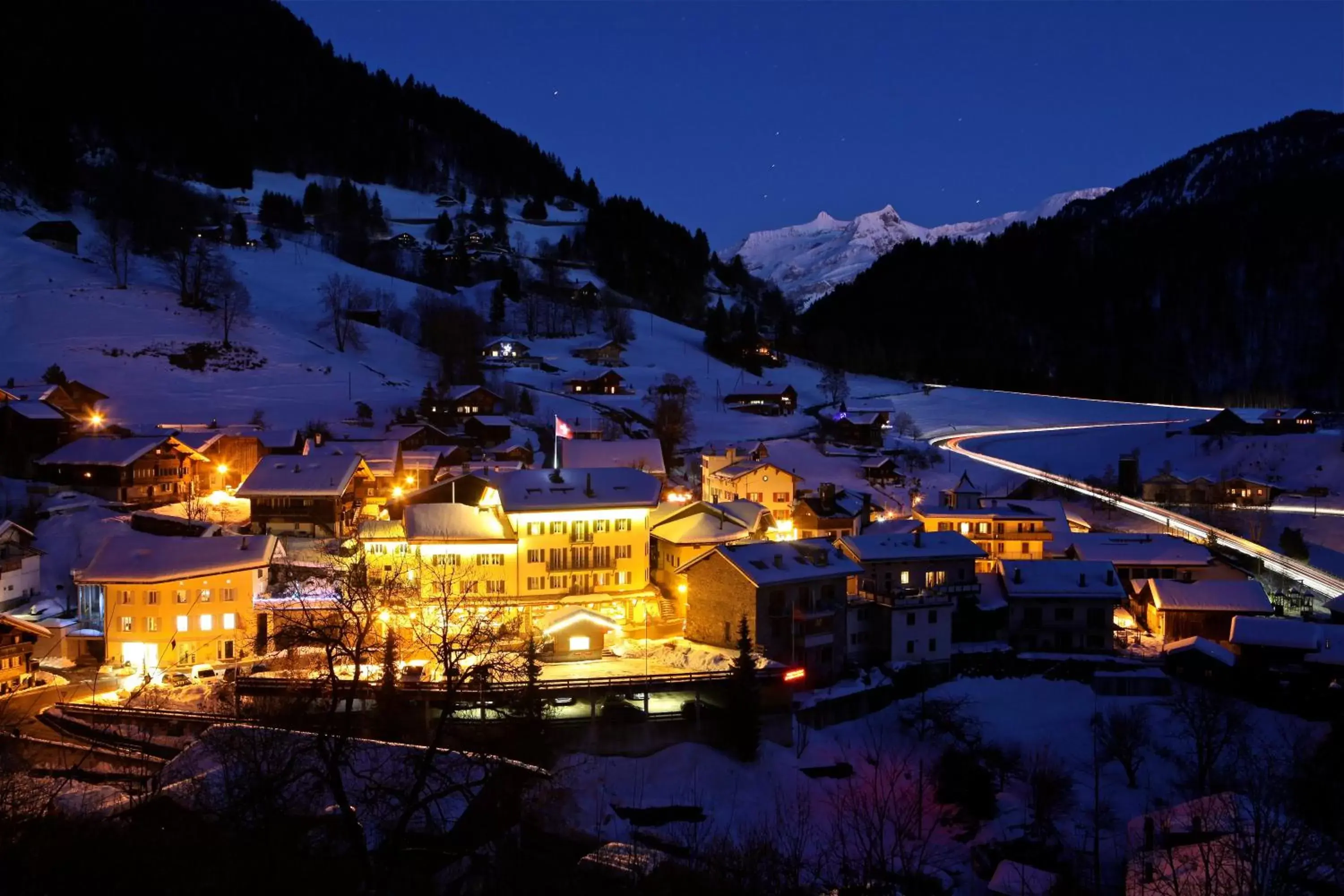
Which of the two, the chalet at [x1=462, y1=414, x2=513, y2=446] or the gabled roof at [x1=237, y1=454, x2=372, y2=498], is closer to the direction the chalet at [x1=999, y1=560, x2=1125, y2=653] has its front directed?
the gabled roof

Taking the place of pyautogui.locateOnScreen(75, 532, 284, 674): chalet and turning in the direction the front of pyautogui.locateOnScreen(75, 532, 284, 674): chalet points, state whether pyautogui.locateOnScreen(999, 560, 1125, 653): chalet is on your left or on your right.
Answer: on your left

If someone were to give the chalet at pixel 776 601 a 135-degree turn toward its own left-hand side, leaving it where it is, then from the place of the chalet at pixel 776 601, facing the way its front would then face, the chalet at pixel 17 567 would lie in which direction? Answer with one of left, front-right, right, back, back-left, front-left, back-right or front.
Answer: left

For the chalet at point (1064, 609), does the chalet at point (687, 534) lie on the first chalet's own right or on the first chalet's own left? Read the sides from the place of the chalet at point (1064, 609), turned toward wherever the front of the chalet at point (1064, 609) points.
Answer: on the first chalet's own right

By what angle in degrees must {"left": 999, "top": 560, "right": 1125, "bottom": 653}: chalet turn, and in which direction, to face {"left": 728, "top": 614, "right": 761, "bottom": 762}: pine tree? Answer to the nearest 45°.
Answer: approximately 45° to its right

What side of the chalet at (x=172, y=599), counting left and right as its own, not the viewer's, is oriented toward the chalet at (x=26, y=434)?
back

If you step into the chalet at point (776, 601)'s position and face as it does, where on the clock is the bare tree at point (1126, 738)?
The bare tree is roughly at 11 o'clock from the chalet.

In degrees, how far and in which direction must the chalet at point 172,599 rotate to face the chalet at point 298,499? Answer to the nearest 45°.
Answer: approximately 135° to its left

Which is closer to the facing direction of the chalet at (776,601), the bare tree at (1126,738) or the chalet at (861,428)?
the bare tree

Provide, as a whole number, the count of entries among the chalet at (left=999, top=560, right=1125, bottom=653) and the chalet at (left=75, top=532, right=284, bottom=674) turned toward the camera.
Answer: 2

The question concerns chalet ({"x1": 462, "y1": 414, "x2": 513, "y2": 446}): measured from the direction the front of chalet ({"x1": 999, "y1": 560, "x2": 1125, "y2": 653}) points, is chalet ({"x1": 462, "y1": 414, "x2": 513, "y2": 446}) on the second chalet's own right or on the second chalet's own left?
on the second chalet's own right
